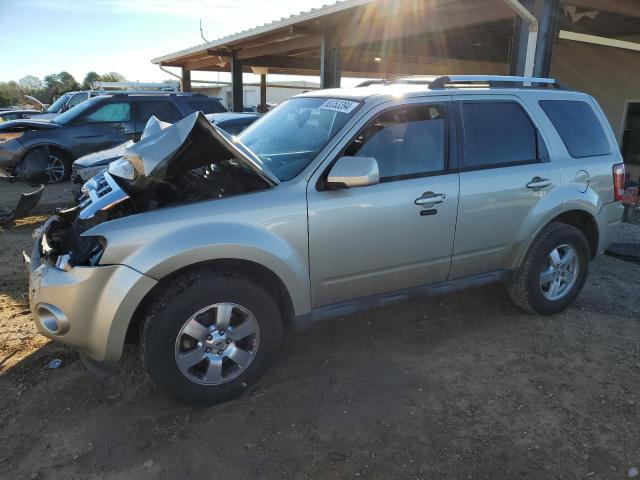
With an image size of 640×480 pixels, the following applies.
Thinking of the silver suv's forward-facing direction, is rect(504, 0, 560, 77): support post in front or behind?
behind

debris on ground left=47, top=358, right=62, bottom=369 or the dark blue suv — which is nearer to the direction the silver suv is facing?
the debris on ground

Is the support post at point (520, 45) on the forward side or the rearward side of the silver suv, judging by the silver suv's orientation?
on the rearward side

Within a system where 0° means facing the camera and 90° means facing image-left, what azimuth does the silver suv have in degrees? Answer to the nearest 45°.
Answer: approximately 45°

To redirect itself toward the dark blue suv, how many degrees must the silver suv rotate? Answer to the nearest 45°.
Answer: approximately 90° to its right
